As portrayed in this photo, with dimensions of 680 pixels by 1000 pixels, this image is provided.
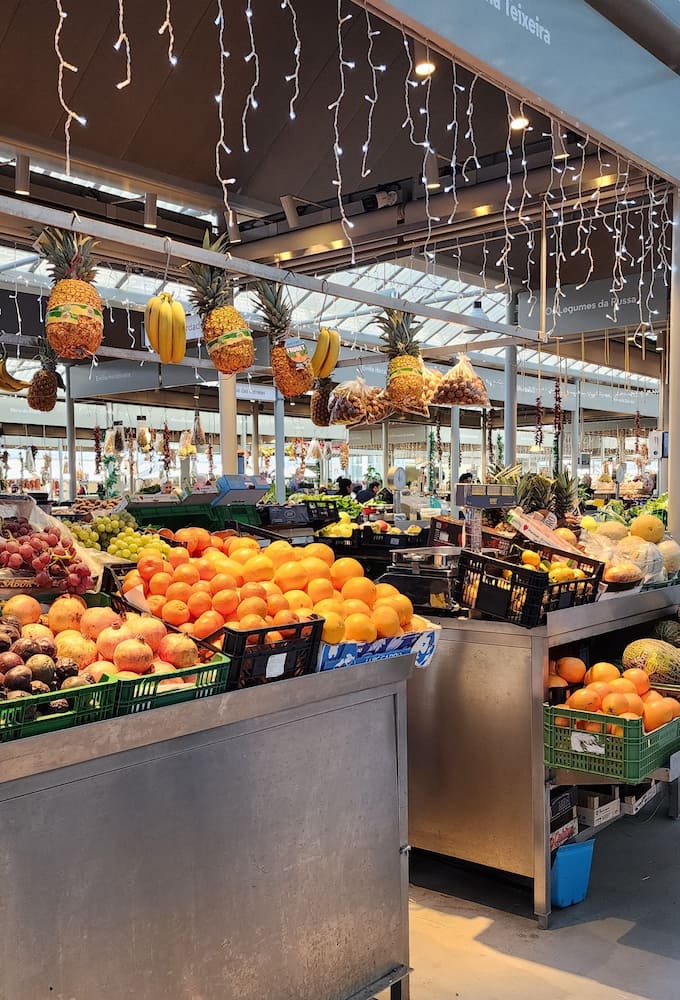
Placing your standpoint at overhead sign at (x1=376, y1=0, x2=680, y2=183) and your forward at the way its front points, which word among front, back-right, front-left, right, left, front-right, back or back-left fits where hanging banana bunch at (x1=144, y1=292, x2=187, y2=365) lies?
back-right

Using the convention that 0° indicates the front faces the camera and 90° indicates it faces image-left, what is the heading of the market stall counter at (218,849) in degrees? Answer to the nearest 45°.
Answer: approximately 315°

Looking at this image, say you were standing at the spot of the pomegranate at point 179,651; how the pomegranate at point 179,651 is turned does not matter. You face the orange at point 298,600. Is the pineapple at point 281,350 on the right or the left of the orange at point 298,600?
left

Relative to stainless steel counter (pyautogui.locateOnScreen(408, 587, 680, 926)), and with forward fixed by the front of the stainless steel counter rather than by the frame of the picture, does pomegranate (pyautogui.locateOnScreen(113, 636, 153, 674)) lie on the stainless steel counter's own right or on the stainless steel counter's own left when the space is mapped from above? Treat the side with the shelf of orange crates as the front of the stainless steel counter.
on the stainless steel counter's own right

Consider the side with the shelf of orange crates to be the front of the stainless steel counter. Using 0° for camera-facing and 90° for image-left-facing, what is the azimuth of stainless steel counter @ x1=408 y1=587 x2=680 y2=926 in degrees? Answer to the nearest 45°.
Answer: approximately 315°

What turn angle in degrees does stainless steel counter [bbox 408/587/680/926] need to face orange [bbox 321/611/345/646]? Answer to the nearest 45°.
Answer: approximately 90° to its right

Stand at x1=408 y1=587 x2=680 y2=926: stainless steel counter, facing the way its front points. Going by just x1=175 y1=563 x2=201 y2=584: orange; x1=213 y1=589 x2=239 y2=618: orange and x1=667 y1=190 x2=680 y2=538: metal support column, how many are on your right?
2
